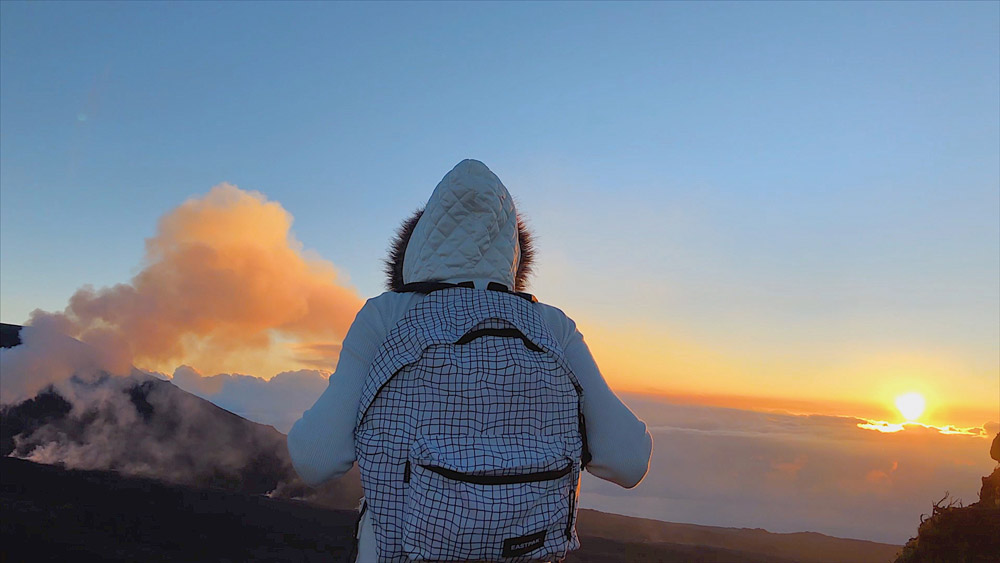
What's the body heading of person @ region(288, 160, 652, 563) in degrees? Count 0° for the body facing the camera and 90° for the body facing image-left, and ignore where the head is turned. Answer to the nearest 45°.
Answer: approximately 180°
